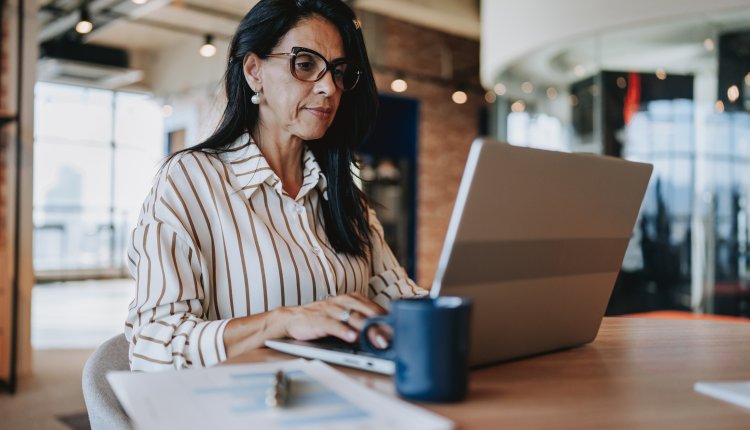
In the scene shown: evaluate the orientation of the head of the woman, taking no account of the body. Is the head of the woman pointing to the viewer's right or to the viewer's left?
to the viewer's right

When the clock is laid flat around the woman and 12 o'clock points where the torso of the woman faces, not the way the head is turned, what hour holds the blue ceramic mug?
The blue ceramic mug is roughly at 1 o'clock from the woman.

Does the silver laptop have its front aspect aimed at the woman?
yes

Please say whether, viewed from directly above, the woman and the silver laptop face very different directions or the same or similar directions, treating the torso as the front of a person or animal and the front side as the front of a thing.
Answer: very different directions

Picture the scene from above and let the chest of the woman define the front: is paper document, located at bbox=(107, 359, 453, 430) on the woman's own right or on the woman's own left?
on the woman's own right

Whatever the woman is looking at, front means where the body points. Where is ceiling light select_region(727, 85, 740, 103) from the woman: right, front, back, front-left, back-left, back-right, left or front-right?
left

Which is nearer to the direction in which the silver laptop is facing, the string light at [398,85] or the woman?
the woman

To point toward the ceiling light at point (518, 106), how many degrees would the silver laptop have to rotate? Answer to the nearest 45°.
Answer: approximately 45° to its right

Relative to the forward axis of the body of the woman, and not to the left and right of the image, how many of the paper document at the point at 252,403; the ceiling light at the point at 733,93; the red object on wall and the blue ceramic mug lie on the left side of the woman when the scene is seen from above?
2

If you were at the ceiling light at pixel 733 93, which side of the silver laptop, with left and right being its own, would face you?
right

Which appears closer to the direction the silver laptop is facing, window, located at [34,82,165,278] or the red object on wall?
the window

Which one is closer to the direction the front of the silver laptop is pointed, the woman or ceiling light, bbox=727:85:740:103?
the woman

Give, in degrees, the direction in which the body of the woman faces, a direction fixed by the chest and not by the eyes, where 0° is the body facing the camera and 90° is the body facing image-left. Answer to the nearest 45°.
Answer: approximately 315°

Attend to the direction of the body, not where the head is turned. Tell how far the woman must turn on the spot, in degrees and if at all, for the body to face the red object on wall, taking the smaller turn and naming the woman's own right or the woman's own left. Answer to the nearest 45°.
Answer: approximately 90° to the woman's own left

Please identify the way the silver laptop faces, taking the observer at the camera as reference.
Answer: facing away from the viewer and to the left of the viewer
